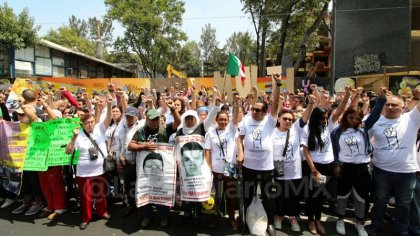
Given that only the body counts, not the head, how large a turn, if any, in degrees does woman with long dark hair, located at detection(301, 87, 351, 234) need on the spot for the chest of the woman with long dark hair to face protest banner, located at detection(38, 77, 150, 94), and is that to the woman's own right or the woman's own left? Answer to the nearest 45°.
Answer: approximately 180°

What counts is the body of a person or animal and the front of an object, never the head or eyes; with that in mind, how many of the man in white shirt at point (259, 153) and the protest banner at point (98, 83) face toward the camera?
2

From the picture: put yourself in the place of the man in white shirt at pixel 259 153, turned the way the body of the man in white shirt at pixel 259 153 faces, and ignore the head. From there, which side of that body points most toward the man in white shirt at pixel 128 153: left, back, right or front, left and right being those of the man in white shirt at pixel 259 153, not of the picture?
right

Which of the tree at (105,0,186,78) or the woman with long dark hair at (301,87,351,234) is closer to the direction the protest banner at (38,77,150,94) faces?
the woman with long dark hair

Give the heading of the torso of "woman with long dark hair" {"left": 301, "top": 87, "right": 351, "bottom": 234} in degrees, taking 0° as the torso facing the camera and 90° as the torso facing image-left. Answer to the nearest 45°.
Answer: approximately 315°

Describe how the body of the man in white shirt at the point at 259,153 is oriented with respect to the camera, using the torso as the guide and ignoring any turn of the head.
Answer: toward the camera

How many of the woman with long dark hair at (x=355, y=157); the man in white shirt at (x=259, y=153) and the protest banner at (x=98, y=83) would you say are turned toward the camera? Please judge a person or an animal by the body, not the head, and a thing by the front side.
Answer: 3

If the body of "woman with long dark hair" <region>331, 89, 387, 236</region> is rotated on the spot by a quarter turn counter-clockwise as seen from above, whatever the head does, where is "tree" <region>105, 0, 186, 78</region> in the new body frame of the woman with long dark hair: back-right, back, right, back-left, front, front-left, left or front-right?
back-left

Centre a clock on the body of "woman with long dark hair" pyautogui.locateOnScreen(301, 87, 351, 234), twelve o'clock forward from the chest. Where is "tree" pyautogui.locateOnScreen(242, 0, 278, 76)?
The tree is roughly at 7 o'clock from the woman with long dark hair.

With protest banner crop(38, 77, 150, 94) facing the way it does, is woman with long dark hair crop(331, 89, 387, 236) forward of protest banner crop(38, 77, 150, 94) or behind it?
forward

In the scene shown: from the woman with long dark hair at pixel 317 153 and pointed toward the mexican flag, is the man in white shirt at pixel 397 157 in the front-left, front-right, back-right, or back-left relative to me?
back-right

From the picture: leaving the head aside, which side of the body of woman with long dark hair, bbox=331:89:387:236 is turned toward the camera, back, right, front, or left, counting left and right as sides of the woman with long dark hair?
front

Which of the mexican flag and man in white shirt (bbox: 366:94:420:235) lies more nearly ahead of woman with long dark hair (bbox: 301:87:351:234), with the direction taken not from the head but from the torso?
the man in white shirt

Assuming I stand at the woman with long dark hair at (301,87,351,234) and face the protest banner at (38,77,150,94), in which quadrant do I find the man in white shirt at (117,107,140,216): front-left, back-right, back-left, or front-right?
front-left

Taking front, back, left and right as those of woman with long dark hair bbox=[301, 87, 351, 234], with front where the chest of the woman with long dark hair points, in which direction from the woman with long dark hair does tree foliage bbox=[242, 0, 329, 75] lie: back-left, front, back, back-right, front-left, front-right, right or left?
back-left

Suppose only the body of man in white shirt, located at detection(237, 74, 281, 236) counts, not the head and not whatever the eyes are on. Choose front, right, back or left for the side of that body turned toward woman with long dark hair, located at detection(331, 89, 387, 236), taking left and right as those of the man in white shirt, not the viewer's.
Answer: left
